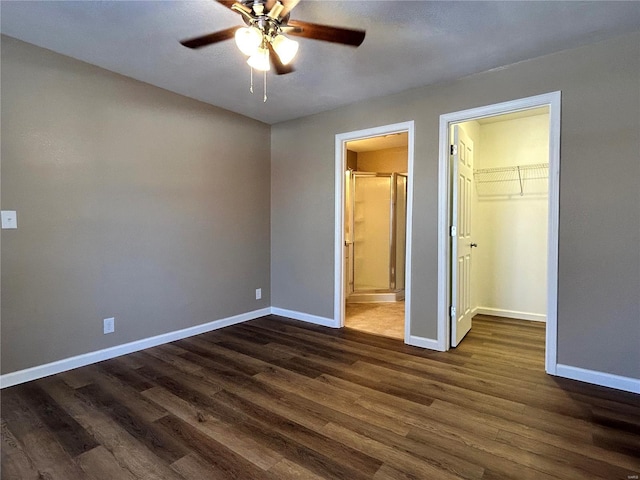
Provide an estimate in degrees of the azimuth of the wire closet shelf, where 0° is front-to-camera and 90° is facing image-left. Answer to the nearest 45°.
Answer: approximately 0°

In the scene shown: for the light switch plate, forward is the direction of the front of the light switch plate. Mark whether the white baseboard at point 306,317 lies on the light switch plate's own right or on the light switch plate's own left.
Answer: on the light switch plate's own left

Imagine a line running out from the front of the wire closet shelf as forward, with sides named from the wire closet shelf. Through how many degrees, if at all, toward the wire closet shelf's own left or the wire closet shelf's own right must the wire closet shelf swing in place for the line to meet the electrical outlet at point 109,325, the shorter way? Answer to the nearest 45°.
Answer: approximately 45° to the wire closet shelf's own right

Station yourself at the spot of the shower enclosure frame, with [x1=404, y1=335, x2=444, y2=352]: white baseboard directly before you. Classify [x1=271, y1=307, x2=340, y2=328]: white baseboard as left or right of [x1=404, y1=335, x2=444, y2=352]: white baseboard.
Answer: right

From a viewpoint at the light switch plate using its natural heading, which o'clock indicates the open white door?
The open white door is roughly at 10 o'clock from the light switch plate.

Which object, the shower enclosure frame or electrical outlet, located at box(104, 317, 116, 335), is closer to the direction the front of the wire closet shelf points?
the electrical outlet

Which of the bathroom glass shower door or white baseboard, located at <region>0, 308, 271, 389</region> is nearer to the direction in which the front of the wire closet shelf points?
the white baseboard

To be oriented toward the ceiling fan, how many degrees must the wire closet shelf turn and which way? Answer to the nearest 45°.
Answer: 0° — it already faces it

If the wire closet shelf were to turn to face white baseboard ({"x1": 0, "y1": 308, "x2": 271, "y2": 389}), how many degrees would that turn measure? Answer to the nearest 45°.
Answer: approximately 45° to its right
